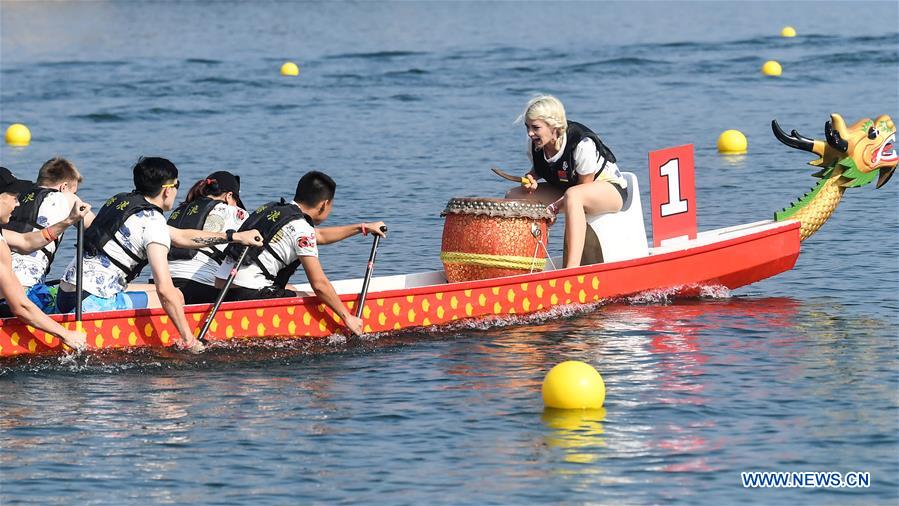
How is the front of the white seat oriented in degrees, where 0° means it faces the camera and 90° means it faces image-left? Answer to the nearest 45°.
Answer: approximately 90°

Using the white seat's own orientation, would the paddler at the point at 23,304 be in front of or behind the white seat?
in front

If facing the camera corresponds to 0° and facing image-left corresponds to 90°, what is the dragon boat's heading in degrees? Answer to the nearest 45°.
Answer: approximately 270°

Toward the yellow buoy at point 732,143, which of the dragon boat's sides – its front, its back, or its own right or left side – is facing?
left

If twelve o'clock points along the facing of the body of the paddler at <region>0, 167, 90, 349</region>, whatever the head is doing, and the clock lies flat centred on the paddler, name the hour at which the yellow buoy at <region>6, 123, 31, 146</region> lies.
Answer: The yellow buoy is roughly at 9 o'clock from the paddler.

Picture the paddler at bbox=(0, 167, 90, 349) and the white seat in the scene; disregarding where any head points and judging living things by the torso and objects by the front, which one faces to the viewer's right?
the paddler

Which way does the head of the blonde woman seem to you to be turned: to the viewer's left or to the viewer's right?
to the viewer's left

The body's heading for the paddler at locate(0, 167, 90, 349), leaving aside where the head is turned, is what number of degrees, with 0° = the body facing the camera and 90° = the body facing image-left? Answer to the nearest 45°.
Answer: approximately 270°

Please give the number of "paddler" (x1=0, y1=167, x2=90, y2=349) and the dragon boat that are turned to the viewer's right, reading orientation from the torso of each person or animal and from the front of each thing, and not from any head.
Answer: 2

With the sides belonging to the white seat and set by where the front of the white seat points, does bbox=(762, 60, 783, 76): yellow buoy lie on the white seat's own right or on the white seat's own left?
on the white seat's own right

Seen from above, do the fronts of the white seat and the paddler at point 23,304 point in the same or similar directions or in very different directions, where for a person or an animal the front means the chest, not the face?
very different directions

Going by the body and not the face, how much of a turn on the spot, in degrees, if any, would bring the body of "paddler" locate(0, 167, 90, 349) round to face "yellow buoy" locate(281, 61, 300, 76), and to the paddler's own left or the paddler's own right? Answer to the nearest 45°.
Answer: approximately 90° to the paddler's own left

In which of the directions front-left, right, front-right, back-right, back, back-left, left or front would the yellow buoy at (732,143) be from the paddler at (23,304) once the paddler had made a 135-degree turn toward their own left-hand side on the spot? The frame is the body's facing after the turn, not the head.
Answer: right

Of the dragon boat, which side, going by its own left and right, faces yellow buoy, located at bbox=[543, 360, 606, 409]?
right

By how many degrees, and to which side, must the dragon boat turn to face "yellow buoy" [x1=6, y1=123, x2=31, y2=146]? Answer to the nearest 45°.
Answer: approximately 135° to its left

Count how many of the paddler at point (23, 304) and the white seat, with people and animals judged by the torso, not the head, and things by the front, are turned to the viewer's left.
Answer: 1
